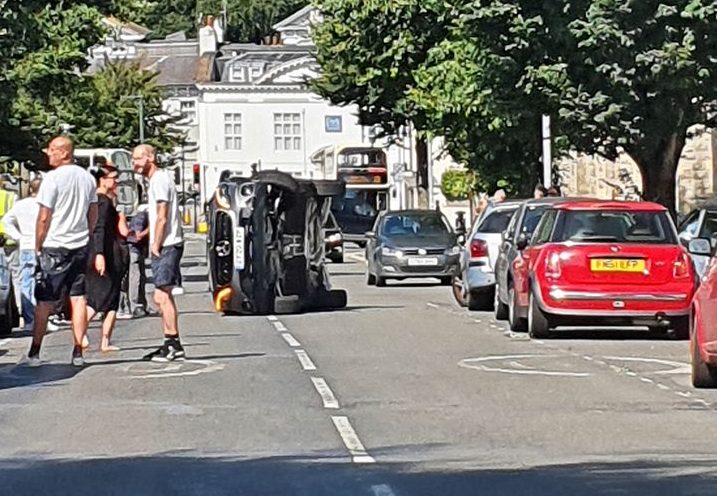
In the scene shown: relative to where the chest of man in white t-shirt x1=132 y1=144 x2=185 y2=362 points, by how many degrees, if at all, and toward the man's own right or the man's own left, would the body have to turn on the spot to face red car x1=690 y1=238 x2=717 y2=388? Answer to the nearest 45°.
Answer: approximately 135° to the man's own left

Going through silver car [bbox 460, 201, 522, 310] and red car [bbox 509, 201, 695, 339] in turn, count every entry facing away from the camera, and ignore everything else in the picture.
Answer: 2

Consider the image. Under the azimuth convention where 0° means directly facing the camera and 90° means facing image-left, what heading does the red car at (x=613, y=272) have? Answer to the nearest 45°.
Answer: approximately 180°

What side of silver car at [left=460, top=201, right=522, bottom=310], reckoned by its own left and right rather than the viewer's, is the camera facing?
back

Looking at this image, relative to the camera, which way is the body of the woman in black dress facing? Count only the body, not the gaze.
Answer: to the viewer's right

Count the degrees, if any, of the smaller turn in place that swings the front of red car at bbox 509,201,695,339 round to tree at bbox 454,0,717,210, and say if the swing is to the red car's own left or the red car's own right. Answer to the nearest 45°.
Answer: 0° — it already faces it
